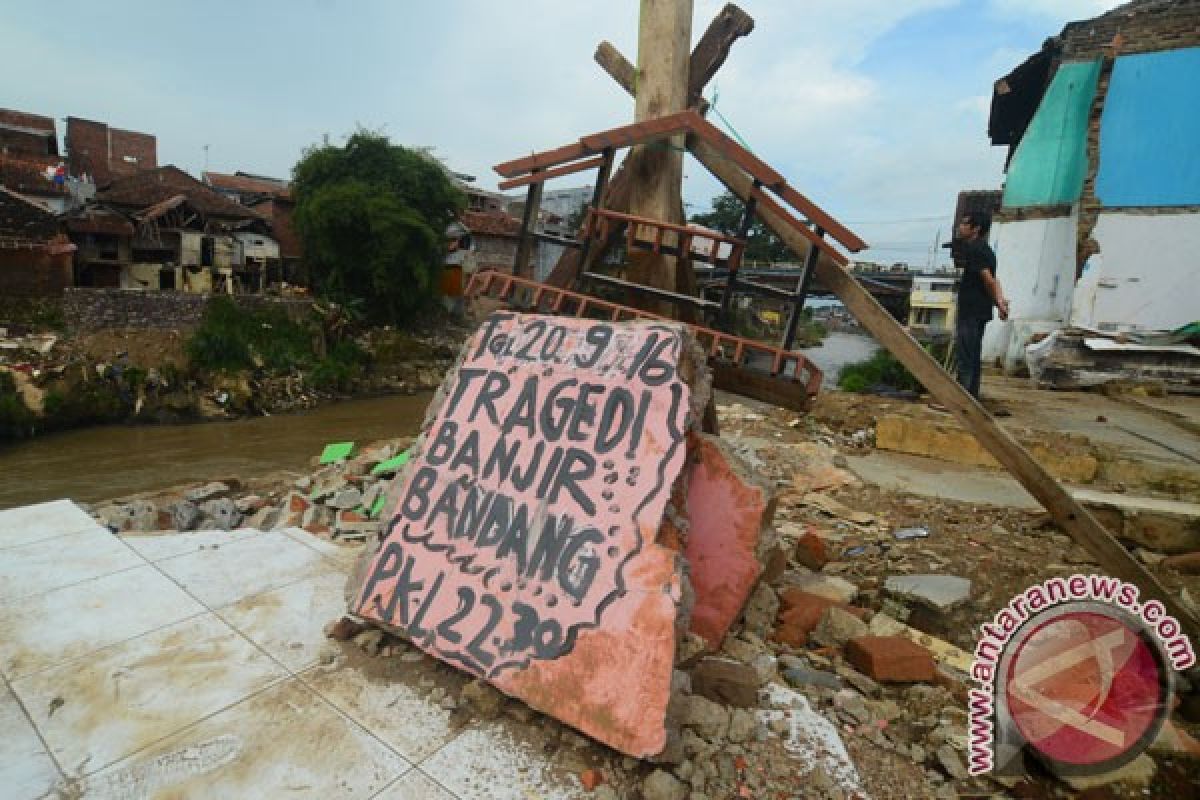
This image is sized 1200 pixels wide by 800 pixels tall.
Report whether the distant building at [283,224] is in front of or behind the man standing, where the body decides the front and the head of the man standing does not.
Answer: in front

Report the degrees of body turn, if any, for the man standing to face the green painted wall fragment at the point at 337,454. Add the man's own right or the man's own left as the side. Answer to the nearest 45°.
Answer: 0° — they already face it

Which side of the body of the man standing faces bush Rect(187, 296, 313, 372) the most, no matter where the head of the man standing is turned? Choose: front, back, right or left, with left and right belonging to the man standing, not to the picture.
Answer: front

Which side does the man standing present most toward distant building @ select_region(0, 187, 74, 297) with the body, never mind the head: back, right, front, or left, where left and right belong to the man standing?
front

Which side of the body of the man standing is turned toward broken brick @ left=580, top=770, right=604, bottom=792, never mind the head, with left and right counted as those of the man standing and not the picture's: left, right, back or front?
left

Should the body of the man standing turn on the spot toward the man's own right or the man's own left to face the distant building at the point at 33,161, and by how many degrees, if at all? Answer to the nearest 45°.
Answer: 0° — they already face it

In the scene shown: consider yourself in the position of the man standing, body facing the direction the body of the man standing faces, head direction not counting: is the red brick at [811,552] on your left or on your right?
on your left

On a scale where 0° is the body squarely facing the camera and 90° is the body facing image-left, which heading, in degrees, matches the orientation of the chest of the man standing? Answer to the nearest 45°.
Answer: approximately 90°

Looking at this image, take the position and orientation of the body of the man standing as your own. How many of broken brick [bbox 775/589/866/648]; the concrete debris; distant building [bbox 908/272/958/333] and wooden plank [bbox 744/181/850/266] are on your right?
1

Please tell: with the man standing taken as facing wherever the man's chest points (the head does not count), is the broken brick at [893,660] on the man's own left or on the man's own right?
on the man's own left

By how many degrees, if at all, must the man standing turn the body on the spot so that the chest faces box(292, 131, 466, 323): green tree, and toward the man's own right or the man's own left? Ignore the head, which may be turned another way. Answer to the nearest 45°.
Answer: approximately 45° to the man's own right

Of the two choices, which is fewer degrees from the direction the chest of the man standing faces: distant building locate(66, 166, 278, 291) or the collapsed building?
the distant building
